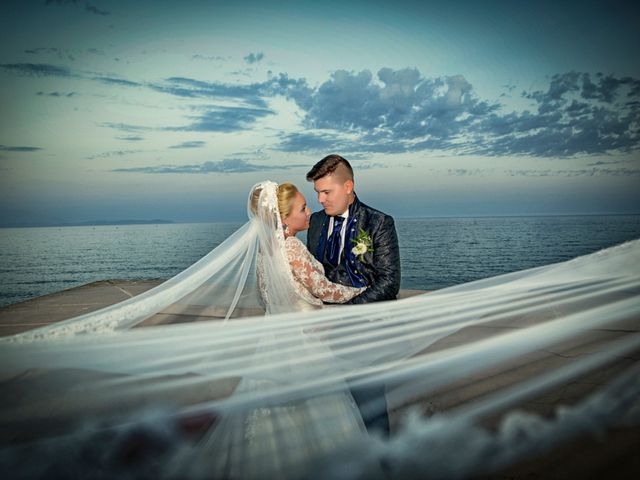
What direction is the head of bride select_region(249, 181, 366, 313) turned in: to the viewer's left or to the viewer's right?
to the viewer's right

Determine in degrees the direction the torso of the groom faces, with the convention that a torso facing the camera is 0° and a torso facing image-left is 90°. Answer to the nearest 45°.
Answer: approximately 45°
